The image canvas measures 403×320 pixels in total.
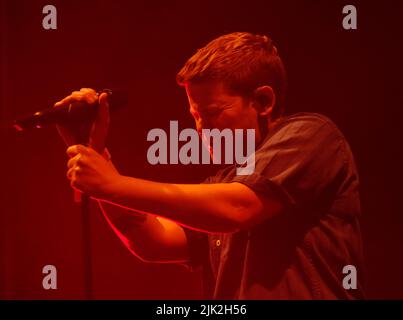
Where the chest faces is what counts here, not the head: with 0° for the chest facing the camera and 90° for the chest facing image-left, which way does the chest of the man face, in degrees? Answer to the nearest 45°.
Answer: approximately 90°
